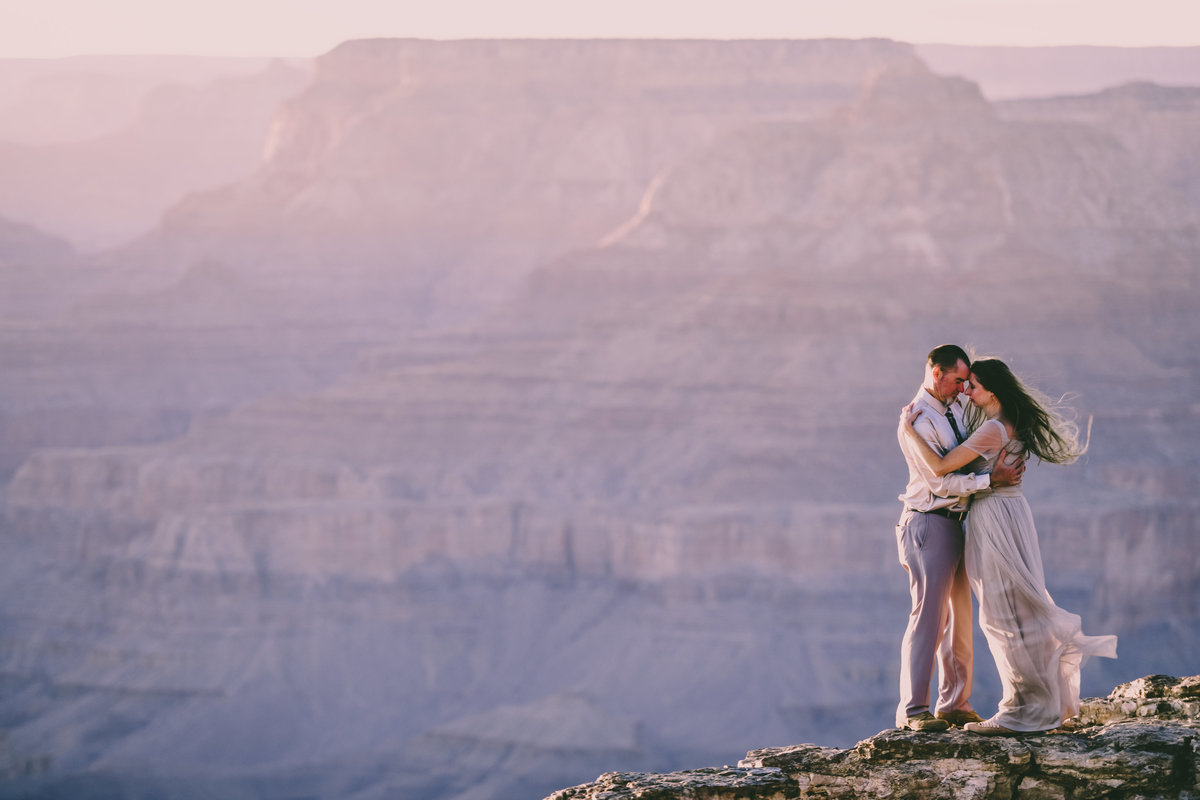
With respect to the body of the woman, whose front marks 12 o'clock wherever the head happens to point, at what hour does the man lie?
The man is roughly at 12 o'clock from the woman.

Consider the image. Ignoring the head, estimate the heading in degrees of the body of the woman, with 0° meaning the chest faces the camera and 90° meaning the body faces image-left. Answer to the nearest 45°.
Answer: approximately 90°
